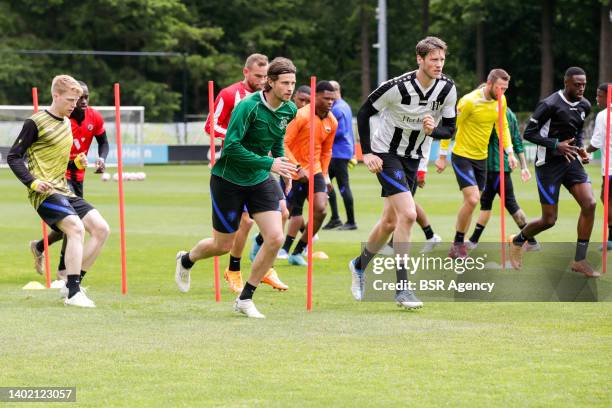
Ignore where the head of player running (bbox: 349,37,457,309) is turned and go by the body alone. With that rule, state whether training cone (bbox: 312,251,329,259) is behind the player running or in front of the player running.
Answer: behind

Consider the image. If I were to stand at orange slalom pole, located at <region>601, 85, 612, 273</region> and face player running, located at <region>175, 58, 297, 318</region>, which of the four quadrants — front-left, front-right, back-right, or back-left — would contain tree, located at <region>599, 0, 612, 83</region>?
back-right

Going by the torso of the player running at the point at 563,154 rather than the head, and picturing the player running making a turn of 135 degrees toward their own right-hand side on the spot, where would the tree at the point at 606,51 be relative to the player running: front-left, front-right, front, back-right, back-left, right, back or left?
right

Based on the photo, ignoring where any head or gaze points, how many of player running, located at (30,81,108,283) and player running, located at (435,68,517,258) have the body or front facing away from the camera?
0

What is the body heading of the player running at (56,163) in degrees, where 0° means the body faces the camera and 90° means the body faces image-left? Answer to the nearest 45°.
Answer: approximately 315°

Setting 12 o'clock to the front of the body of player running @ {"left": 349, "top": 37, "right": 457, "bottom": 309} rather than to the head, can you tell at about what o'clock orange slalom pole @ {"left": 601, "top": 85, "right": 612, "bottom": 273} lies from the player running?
The orange slalom pole is roughly at 9 o'clock from the player running.

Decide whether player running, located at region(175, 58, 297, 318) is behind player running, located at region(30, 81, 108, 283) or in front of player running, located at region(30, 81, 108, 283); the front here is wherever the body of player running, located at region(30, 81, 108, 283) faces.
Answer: in front

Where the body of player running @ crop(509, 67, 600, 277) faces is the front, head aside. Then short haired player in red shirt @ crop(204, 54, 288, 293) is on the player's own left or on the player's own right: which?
on the player's own right

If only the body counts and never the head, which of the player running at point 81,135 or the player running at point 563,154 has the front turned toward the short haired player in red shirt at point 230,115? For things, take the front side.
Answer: the player running at point 81,135
